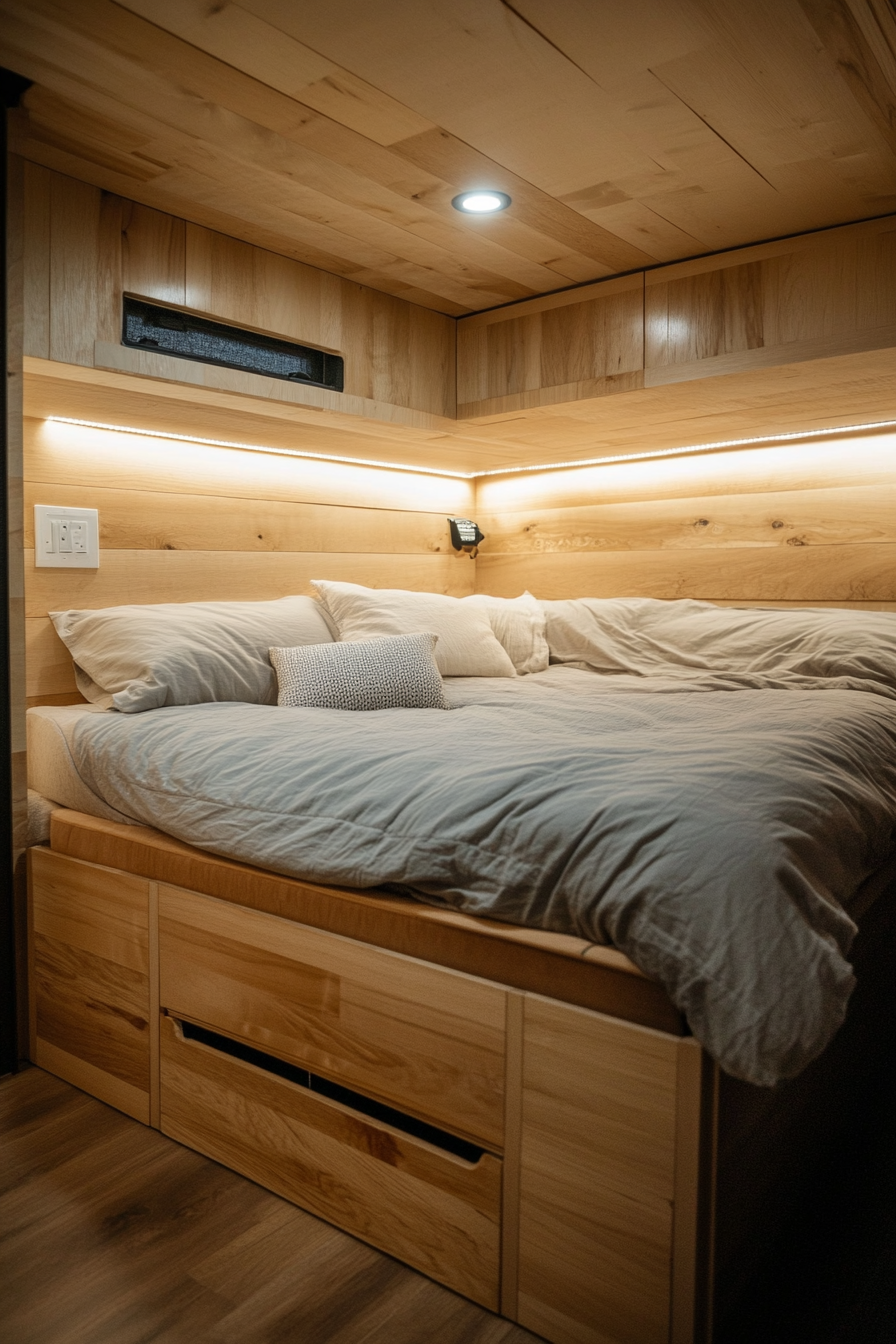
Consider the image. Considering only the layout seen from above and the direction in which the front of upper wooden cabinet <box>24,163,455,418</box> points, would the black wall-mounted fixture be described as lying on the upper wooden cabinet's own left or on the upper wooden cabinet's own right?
on the upper wooden cabinet's own left

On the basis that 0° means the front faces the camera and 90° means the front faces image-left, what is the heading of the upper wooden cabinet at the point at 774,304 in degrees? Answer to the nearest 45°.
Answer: approximately 45°

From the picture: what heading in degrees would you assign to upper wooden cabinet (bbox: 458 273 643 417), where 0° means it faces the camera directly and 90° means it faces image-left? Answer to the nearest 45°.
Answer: approximately 45°

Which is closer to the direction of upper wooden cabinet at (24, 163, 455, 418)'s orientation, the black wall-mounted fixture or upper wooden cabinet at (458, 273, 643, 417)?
the upper wooden cabinet

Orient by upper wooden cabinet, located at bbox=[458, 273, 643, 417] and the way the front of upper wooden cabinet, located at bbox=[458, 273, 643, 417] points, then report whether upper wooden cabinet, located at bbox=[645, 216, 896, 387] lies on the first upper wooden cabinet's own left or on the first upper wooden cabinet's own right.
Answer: on the first upper wooden cabinet's own left

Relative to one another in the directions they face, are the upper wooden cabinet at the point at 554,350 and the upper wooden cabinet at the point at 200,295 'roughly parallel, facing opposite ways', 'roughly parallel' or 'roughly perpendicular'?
roughly perpendicular

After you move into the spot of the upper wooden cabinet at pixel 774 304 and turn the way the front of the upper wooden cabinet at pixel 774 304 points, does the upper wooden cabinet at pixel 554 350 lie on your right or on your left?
on your right
